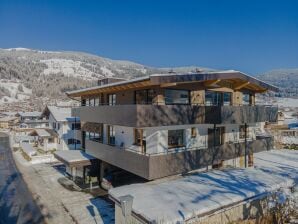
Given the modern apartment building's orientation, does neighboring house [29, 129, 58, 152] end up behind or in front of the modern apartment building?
behind

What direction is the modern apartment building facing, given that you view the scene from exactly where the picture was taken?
facing the viewer and to the right of the viewer

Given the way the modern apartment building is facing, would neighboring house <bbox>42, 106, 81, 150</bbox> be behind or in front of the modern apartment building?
behind
